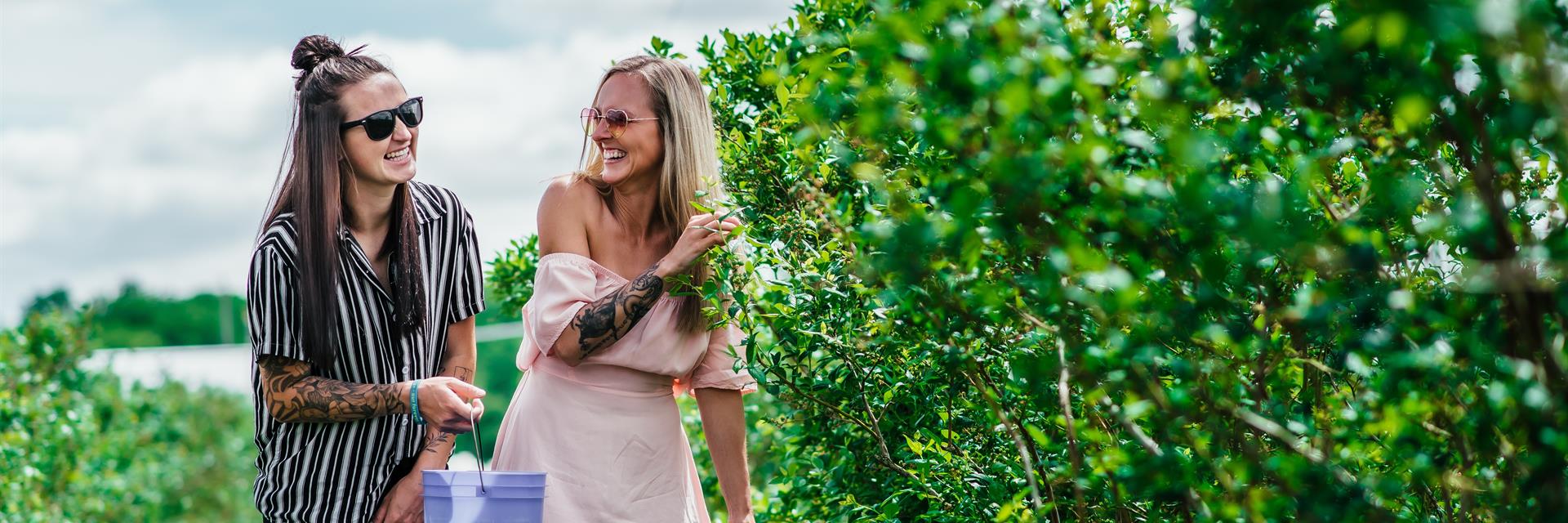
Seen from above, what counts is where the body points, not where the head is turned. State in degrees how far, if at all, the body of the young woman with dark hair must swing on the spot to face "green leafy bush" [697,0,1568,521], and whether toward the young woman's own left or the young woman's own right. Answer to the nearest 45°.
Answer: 0° — they already face it

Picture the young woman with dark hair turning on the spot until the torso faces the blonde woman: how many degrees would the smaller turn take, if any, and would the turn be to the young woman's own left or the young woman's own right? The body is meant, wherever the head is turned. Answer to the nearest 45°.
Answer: approximately 45° to the young woman's own left

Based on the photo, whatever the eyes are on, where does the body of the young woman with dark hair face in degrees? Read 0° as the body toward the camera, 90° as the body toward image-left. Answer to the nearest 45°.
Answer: approximately 315°

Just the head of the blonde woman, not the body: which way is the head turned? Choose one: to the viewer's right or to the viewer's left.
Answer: to the viewer's left
